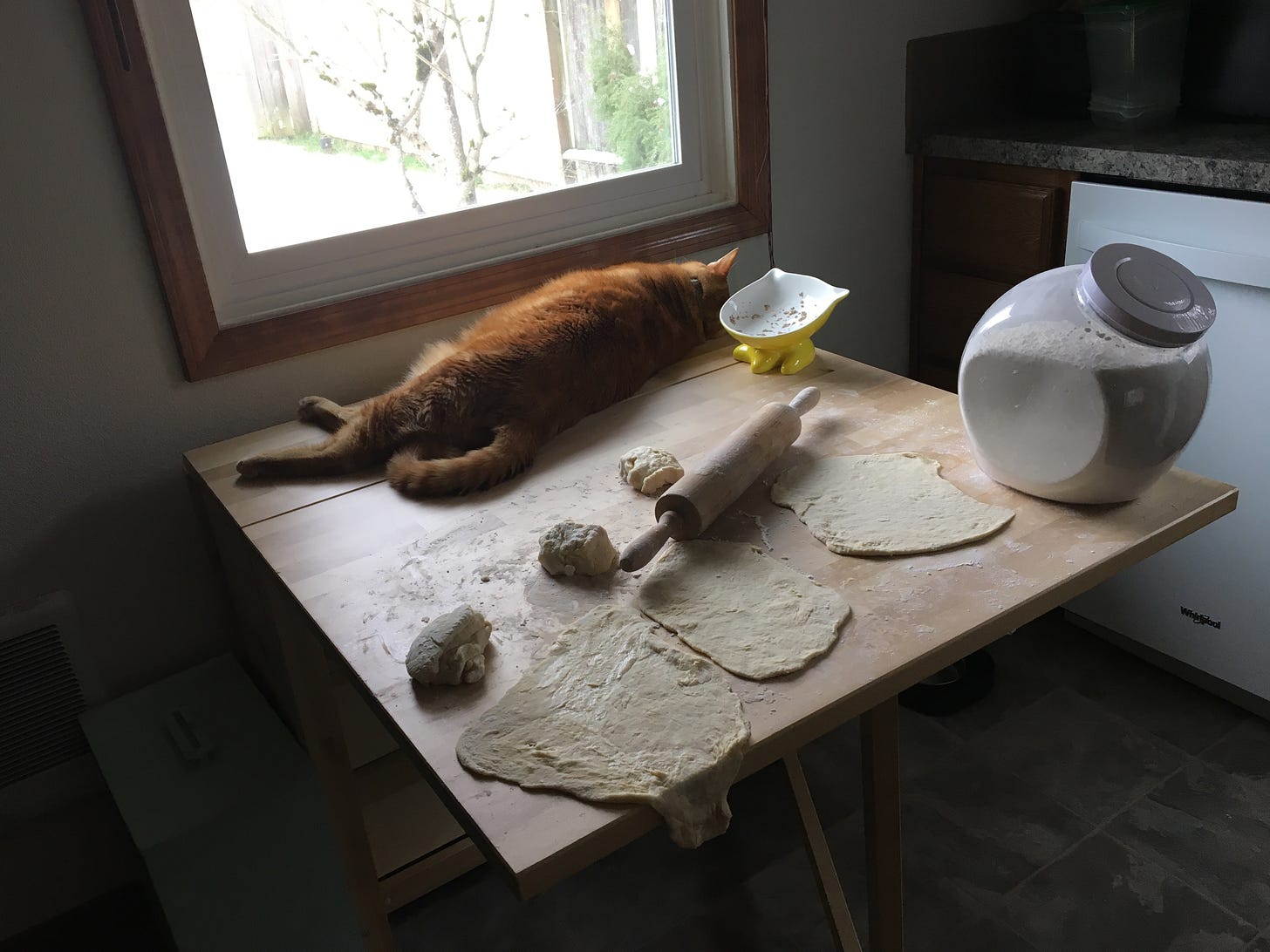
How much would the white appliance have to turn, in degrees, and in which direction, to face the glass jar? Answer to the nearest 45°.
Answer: approximately 45° to its left

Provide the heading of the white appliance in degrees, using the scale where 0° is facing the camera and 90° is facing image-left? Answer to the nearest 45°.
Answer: approximately 45°

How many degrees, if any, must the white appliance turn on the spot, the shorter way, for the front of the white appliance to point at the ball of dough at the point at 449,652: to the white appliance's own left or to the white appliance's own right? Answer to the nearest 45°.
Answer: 0° — it already faces it

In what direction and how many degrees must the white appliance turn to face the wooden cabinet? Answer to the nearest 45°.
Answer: approximately 90° to its right

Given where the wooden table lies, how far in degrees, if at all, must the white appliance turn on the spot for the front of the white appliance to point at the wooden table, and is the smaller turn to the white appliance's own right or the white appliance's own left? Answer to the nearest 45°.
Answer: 0° — it already faces it

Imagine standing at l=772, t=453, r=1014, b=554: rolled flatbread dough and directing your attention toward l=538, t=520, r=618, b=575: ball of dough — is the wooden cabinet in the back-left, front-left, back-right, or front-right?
back-right

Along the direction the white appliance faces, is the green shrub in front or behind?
behind

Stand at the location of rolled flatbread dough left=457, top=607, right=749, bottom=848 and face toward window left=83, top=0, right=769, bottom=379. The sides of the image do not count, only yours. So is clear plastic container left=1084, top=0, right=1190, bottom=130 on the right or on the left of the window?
right

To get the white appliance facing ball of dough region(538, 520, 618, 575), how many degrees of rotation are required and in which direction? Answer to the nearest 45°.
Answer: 0° — it already faces it
